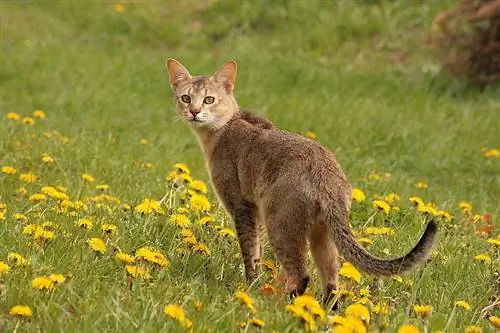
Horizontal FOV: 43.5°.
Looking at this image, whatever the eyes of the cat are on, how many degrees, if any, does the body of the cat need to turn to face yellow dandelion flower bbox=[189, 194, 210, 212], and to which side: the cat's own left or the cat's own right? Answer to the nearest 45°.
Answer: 0° — it already faces it

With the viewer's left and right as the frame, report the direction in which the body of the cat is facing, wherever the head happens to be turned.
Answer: facing away from the viewer and to the left of the viewer

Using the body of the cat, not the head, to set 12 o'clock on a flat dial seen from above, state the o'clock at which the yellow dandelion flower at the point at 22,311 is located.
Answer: The yellow dandelion flower is roughly at 9 o'clock from the cat.

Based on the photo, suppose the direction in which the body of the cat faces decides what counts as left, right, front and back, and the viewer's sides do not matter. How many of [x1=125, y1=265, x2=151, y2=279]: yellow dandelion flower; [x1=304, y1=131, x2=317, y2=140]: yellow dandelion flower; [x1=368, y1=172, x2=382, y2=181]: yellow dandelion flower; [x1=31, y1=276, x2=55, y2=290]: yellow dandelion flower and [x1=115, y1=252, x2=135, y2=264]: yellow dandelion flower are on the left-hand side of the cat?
3

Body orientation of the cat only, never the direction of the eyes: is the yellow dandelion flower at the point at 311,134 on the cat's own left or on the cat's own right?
on the cat's own right

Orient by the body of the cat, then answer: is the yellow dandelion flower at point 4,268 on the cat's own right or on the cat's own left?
on the cat's own left

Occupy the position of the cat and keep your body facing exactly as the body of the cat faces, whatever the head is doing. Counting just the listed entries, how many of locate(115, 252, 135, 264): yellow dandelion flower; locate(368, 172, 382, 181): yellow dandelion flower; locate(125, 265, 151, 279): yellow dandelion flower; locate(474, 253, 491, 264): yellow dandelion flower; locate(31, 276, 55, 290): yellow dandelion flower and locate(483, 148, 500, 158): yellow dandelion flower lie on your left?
3

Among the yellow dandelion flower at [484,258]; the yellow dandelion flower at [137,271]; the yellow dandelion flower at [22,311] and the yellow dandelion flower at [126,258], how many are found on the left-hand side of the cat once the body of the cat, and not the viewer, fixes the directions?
3

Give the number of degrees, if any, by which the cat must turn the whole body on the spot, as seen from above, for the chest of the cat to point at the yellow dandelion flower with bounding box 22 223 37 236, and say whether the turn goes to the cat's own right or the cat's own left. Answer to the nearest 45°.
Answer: approximately 45° to the cat's own left

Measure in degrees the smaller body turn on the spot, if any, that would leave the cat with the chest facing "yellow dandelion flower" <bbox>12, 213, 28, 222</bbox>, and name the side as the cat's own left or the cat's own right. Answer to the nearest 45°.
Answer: approximately 45° to the cat's own left

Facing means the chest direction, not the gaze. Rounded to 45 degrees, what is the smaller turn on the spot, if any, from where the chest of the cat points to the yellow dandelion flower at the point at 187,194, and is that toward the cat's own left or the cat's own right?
0° — it already faces it

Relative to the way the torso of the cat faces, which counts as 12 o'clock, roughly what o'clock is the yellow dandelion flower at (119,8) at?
The yellow dandelion flower is roughly at 1 o'clock from the cat.
